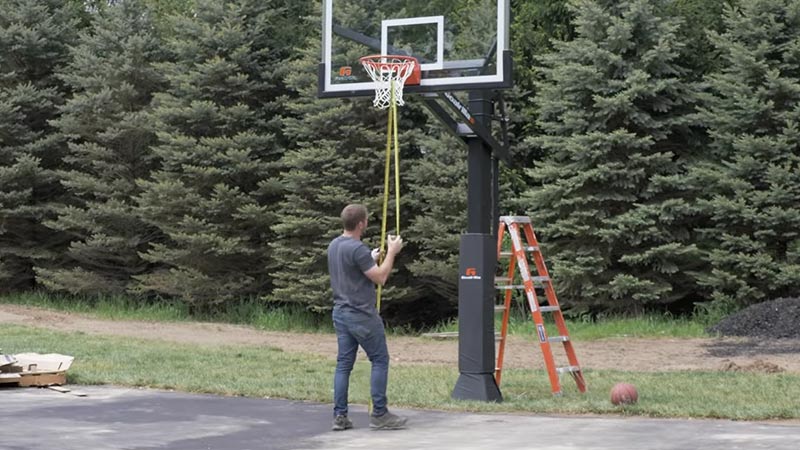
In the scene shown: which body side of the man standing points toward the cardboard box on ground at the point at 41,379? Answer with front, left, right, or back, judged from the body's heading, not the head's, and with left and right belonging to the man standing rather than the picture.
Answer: left

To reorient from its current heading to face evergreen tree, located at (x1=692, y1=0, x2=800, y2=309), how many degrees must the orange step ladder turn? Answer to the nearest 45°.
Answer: approximately 90° to its left

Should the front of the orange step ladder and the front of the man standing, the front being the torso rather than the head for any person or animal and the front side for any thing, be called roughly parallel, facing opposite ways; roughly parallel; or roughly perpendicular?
roughly perpendicular

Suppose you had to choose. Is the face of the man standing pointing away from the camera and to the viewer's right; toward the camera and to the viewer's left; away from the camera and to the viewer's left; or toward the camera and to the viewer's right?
away from the camera and to the viewer's right

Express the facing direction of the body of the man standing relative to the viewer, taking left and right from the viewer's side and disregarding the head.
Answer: facing away from the viewer and to the right of the viewer

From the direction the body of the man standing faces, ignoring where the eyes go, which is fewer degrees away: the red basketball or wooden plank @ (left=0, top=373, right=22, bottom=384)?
the red basketball

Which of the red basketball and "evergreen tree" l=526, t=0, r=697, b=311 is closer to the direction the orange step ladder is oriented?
the red basketball

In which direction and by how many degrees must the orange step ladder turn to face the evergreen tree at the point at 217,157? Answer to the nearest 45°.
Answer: approximately 180°

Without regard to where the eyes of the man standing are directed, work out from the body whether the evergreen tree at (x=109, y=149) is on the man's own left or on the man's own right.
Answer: on the man's own left
